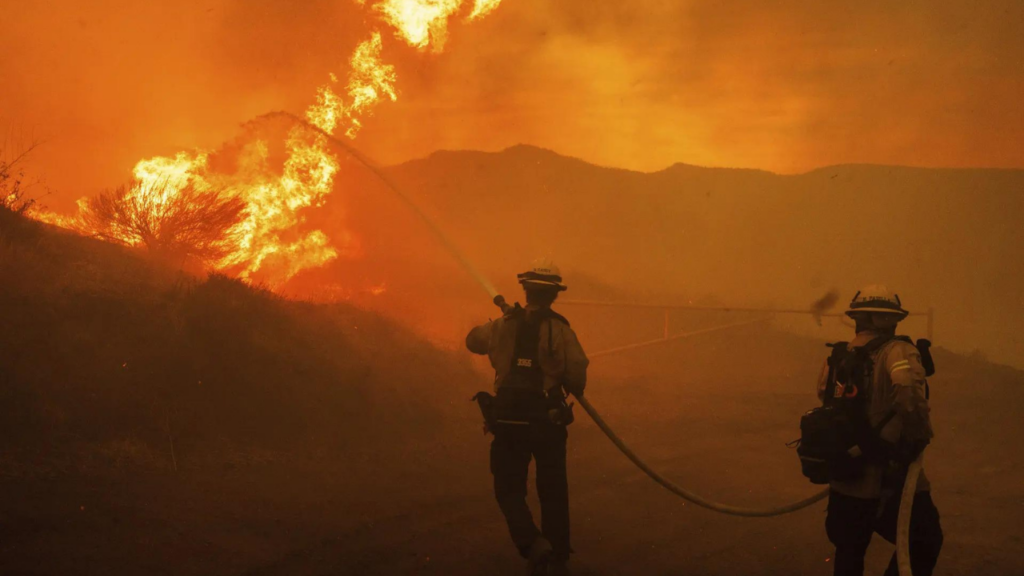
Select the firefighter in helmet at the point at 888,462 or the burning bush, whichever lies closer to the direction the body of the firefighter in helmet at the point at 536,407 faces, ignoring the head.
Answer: the burning bush

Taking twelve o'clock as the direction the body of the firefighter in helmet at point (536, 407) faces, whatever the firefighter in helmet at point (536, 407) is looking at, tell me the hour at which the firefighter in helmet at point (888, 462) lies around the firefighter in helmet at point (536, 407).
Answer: the firefighter in helmet at point (888, 462) is roughly at 4 o'clock from the firefighter in helmet at point (536, 407).

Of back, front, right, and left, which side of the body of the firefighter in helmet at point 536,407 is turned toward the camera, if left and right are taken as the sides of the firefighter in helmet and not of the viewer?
back

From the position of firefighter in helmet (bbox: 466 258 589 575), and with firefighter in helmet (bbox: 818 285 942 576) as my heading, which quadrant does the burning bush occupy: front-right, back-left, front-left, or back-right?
back-left

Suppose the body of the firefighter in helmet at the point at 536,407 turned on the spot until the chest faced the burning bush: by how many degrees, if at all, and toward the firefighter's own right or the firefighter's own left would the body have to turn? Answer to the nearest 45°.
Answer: approximately 45° to the firefighter's own left

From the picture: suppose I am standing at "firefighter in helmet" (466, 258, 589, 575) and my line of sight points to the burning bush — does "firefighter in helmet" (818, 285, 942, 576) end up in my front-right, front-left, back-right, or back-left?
back-right
